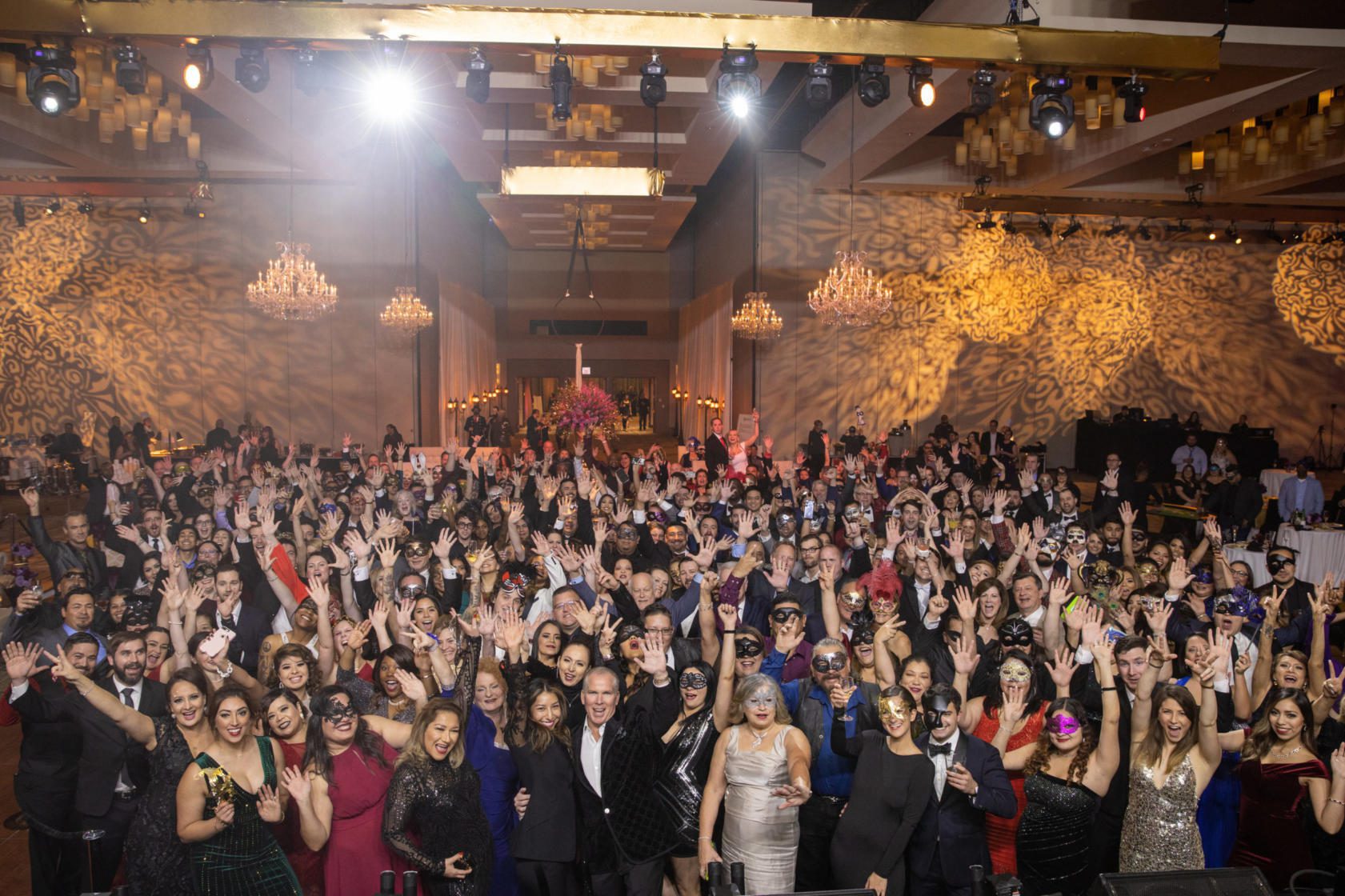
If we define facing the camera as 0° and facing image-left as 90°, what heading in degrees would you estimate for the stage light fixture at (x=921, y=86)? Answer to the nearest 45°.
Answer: approximately 315°

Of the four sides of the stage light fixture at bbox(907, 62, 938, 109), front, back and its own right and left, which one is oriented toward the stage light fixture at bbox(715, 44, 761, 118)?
right

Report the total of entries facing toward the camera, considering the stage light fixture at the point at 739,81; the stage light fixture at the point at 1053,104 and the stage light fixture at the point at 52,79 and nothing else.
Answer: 3

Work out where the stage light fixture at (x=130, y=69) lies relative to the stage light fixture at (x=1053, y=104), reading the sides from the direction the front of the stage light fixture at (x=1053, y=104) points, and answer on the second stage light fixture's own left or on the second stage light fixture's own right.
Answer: on the second stage light fixture's own right

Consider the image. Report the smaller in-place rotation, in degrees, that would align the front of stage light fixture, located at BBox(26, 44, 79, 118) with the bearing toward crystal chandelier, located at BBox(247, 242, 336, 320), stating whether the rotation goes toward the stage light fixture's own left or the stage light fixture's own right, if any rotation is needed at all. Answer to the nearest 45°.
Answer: approximately 180°

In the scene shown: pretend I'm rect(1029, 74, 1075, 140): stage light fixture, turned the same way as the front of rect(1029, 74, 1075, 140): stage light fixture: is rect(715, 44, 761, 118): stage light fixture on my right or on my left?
on my right

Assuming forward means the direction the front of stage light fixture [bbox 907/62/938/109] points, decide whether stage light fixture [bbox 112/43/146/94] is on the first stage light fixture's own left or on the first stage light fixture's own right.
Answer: on the first stage light fixture's own right

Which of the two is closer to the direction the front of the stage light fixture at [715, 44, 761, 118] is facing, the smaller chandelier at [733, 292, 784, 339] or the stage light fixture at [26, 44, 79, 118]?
the stage light fixture
